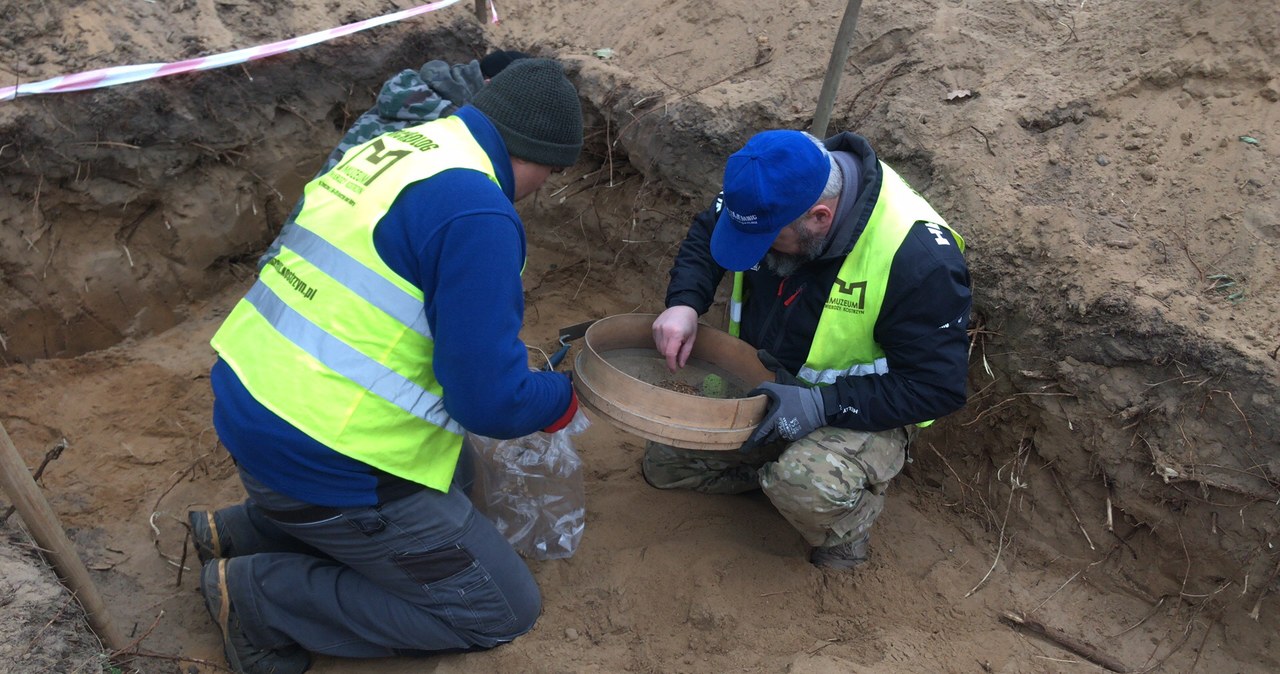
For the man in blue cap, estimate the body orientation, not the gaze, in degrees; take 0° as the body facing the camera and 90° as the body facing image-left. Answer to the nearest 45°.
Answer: approximately 45°

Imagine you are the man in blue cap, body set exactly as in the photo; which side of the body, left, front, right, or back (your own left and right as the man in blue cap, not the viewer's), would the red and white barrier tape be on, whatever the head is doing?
right

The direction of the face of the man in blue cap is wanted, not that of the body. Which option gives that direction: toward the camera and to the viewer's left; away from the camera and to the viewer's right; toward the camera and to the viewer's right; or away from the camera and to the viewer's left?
toward the camera and to the viewer's left

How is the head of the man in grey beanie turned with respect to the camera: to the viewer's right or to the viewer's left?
to the viewer's right

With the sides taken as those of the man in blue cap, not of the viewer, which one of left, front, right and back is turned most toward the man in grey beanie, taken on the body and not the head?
front
